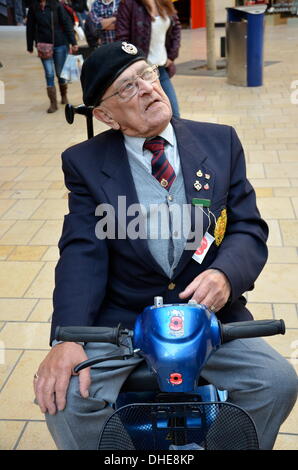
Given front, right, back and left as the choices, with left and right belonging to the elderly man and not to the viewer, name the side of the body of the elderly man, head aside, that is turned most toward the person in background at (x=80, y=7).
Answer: back

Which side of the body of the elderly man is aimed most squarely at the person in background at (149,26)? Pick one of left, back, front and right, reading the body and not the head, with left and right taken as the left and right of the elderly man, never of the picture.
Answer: back

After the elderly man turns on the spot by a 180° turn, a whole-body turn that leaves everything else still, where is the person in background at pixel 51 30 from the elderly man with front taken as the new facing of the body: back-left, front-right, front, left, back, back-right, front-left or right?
front

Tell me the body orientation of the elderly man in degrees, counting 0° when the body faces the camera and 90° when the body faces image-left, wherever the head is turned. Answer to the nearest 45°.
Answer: approximately 0°

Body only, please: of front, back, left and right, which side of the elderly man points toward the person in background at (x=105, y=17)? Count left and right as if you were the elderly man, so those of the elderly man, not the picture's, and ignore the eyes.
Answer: back
